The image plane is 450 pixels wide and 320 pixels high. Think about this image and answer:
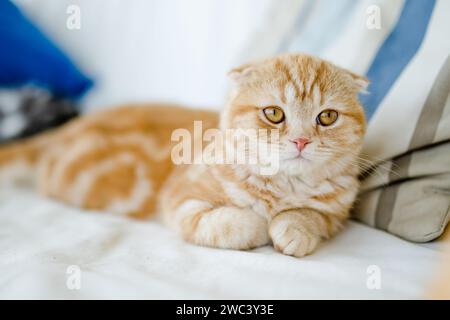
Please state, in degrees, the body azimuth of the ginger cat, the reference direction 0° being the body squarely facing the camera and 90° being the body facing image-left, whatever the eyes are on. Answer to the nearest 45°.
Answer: approximately 315°

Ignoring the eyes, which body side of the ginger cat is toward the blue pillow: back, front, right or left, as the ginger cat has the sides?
back

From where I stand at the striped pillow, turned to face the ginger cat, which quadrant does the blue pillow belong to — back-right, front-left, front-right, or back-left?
front-right
